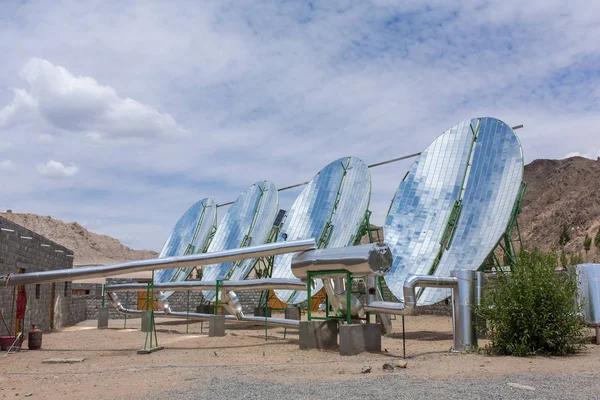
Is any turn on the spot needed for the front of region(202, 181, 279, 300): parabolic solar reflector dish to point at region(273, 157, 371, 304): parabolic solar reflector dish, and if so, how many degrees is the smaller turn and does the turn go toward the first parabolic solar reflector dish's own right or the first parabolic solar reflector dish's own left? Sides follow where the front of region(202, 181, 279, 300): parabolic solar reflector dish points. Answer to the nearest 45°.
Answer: approximately 90° to the first parabolic solar reflector dish's own left

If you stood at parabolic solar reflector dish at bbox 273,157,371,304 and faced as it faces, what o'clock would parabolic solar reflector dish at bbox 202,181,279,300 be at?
parabolic solar reflector dish at bbox 202,181,279,300 is roughly at 3 o'clock from parabolic solar reflector dish at bbox 273,157,371,304.

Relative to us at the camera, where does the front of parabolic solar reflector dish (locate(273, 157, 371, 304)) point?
facing the viewer and to the left of the viewer

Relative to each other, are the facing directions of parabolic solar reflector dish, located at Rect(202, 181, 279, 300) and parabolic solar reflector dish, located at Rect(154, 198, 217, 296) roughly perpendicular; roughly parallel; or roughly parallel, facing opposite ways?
roughly parallel

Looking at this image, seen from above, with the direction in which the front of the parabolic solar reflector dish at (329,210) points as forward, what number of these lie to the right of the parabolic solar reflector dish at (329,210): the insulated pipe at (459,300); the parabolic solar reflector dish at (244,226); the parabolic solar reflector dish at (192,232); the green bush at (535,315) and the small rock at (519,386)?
2

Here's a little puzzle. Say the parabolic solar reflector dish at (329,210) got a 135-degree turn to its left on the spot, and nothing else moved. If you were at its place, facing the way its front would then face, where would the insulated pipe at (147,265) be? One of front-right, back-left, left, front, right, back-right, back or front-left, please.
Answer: back-right

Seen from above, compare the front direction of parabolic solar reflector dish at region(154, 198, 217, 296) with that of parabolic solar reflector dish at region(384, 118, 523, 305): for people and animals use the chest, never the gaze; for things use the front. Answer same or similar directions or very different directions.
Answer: same or similar directions

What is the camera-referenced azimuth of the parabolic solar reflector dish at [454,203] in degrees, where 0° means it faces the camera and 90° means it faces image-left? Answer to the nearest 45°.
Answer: approximately 45°

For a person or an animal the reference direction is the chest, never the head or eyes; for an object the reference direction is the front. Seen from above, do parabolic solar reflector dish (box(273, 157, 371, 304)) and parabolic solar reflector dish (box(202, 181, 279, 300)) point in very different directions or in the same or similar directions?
same or similar directions

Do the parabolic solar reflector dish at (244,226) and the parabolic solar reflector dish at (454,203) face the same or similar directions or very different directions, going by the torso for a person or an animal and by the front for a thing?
same or similar directions

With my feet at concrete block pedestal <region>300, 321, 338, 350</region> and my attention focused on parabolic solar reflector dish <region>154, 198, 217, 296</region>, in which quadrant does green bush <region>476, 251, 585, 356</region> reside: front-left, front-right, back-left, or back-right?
back-right

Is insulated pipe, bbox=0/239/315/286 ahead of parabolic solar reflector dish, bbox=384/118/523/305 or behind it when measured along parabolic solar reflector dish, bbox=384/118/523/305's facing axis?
ahead

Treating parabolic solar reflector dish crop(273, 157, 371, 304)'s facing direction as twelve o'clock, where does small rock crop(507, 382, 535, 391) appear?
The small rock is roughly at 10 o'clock from the parabolic solar reflector dish.

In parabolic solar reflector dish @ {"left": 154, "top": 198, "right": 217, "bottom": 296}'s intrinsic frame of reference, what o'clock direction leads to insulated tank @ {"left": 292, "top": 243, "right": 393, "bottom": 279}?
The insulated tank is roughly at 10 o'clock from the parabolic solar reflector dish.

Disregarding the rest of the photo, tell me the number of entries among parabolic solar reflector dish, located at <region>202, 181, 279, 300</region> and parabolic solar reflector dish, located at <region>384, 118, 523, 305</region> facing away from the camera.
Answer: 0
